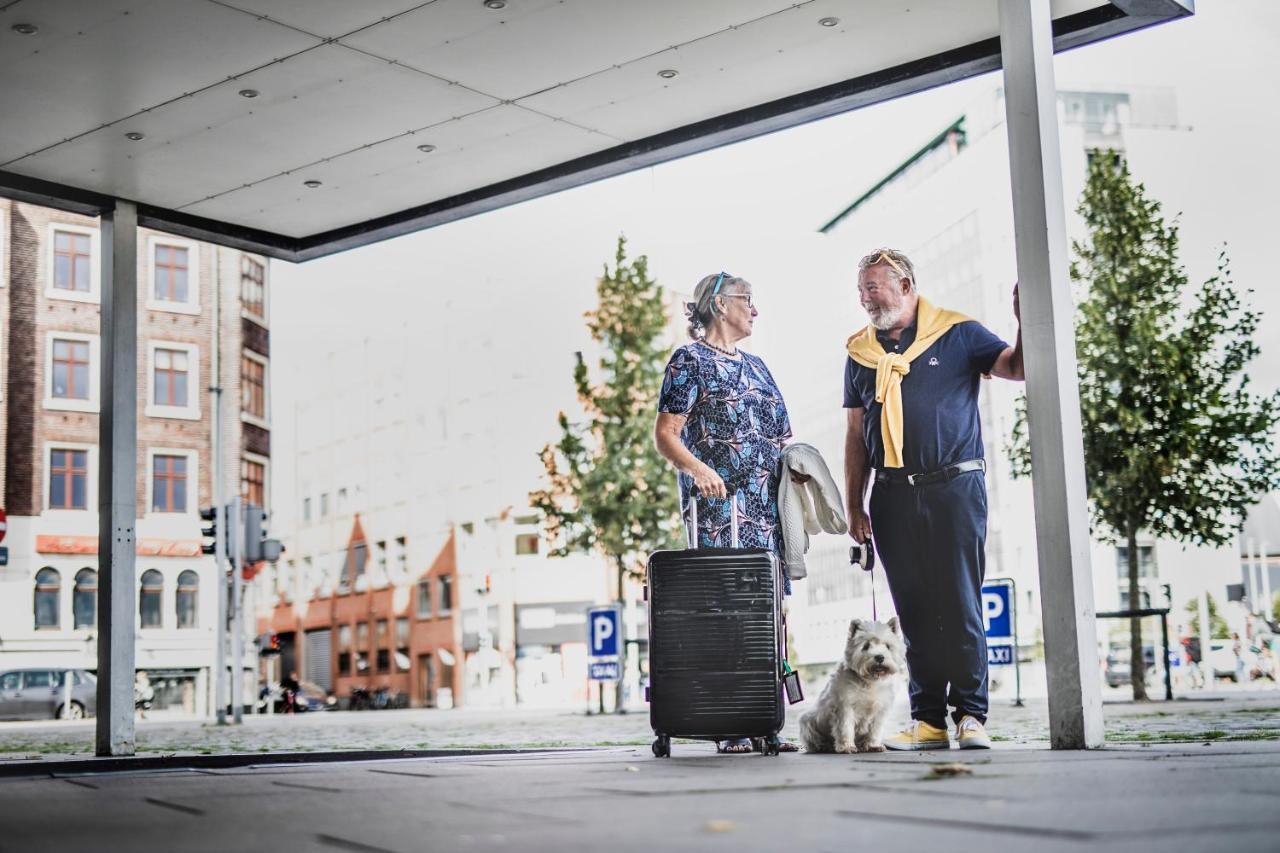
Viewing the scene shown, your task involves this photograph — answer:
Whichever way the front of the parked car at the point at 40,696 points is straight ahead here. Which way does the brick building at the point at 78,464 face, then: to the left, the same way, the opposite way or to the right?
to the left

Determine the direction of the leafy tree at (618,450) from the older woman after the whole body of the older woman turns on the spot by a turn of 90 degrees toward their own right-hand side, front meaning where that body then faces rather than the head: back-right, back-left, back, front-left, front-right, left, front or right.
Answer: back-right

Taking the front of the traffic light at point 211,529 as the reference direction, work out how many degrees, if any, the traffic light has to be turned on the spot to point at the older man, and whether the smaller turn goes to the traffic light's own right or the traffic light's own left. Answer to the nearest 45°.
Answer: approximately 90° to the traffic light's own left

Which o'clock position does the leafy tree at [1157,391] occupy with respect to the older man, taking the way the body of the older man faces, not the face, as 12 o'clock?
The leafy tree is roughly at 5 o'clock from the older man.

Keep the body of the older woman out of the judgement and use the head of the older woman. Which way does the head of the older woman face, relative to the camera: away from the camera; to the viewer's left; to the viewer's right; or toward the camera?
to the viewer's right

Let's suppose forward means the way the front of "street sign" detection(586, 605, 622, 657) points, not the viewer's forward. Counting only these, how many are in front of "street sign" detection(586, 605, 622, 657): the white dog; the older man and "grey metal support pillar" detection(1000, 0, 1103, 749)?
3

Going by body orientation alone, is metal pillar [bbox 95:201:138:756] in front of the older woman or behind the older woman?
behind

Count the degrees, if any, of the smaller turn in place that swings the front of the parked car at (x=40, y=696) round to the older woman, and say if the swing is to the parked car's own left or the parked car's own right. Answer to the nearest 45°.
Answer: approximately 90° to the parked car's own left

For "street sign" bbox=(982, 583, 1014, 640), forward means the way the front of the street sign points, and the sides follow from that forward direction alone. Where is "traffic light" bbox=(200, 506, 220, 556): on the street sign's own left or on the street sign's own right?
on the street sign's own right

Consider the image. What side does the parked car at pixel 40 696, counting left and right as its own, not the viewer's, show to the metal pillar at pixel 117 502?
left

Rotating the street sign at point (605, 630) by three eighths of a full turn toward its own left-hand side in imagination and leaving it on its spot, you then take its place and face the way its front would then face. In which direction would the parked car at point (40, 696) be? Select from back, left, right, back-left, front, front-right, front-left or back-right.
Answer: left

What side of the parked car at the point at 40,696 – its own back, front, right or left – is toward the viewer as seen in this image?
left
